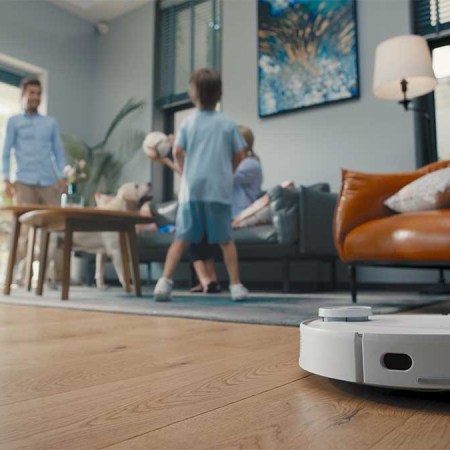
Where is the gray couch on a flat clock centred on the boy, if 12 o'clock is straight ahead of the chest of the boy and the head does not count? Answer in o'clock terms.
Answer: The gray couch is roughly at 1 o'clock from the boy.

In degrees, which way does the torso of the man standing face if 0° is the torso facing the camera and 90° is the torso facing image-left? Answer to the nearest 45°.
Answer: approximately 0°

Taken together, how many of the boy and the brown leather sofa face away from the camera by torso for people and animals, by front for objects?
1

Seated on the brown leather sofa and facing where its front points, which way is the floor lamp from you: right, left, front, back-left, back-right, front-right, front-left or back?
back

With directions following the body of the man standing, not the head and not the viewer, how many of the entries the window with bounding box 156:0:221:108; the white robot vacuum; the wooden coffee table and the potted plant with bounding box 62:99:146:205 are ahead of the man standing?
2

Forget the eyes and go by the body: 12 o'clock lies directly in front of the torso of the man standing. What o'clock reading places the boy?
The boy is roughly at 11 o'clock from the man standing.
